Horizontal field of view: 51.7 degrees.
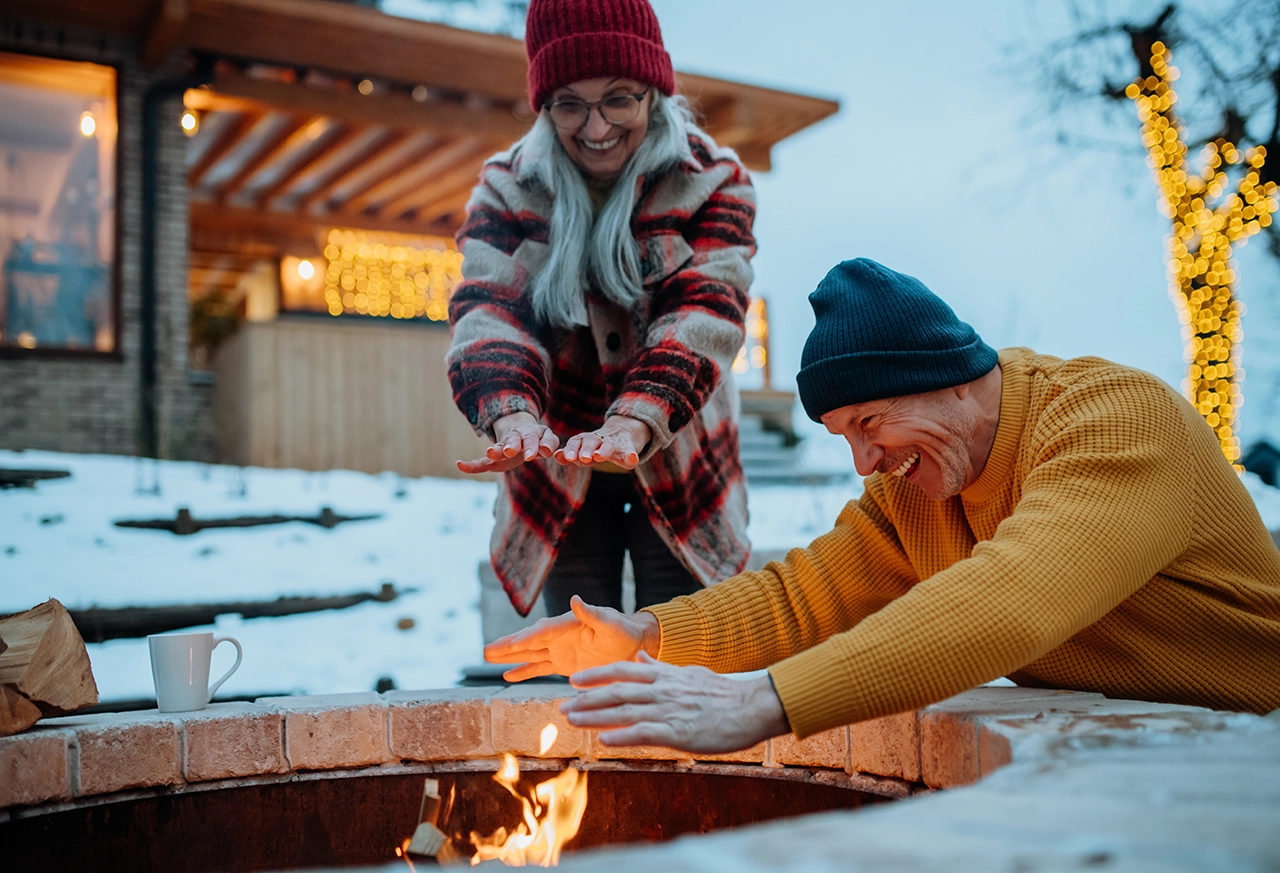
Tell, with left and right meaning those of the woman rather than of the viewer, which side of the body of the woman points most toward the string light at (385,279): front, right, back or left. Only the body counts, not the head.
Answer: back

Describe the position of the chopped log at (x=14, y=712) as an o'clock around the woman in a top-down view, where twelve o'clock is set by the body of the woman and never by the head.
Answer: The chopped log is roughly at 2 o'clock from the woman.

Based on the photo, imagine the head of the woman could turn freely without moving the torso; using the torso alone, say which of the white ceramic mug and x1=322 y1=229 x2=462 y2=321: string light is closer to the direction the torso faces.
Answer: the white ceramic mug

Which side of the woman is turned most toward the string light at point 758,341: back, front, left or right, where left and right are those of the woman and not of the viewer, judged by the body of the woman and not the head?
back

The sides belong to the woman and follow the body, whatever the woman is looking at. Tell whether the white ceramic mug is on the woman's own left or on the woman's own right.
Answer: on the woman's own right

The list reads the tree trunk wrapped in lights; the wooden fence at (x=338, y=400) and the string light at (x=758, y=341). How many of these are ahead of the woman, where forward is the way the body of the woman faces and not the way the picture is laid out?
0

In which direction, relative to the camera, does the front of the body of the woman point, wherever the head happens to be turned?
toward the camera

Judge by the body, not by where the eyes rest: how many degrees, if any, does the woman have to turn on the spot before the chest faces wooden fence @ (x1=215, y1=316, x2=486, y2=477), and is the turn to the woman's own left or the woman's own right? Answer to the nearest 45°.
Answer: approximately 180°

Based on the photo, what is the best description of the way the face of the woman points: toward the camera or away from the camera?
toward the camera

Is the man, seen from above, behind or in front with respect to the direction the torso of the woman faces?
in front

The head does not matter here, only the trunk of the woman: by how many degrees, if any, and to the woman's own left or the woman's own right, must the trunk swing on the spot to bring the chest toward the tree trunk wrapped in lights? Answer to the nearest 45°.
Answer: approximately 135° to the woman's own left

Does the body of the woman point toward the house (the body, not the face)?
no
